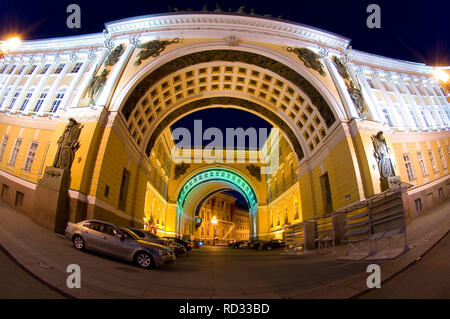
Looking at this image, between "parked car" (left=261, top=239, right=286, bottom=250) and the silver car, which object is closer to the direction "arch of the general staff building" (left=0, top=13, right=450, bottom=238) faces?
the silver car

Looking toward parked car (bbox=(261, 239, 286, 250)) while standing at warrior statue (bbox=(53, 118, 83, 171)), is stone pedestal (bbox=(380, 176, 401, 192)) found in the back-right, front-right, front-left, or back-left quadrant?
front-right

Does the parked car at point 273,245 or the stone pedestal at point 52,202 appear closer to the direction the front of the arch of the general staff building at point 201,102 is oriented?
the stone pedestal

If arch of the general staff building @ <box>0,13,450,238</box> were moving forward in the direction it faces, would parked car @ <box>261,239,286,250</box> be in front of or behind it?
behind

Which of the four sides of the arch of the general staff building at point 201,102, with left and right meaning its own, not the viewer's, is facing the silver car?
front

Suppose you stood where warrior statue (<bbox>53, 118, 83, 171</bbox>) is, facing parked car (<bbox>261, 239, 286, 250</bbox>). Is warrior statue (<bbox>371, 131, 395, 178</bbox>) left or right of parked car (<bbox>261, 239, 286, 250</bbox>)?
right

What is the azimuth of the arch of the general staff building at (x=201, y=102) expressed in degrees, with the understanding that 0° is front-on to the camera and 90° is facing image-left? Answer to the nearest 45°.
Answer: approximately 0°
